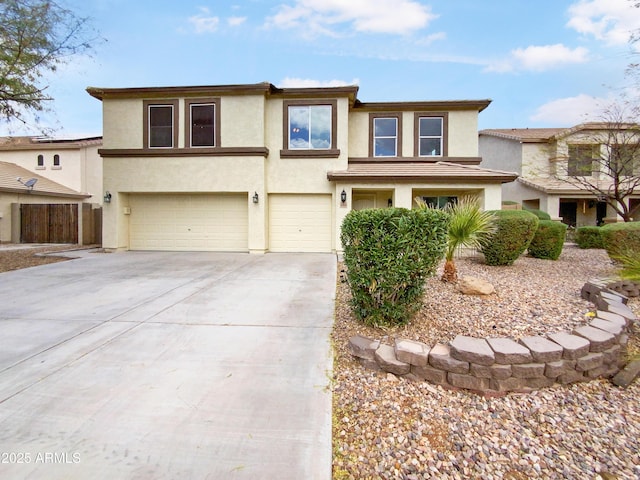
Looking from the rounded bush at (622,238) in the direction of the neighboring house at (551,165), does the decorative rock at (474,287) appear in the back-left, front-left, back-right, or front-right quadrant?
back-left

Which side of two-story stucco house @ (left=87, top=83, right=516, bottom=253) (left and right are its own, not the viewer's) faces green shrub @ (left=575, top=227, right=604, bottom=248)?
left

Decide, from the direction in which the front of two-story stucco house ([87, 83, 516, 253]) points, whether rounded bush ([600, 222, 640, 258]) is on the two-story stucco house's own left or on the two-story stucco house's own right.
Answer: on the two-story stucco house's own left

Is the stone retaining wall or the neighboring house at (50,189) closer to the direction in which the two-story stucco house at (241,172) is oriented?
the stone retaining wall

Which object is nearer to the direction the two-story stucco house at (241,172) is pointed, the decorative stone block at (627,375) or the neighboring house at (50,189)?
the decorative stone block

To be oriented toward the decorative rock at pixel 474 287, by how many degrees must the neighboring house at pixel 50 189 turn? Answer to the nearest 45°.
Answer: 0° — it already faces it

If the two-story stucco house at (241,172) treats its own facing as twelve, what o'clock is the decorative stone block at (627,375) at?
The decorative stone block is roughly at 11 o'clock from the two-story stucco house.

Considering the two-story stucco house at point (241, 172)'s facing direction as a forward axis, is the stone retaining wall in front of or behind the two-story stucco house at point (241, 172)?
in front

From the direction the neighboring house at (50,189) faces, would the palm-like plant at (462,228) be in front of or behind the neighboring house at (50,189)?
in front

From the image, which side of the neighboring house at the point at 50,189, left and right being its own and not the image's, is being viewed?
front

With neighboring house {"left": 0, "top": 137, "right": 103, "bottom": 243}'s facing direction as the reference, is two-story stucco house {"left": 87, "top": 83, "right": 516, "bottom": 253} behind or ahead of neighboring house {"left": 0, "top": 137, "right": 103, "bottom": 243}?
ahead

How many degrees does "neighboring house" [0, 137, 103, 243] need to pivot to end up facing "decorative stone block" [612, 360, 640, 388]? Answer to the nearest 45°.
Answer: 0° — it already faces it

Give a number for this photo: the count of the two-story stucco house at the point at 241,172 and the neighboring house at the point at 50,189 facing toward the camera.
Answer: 2
